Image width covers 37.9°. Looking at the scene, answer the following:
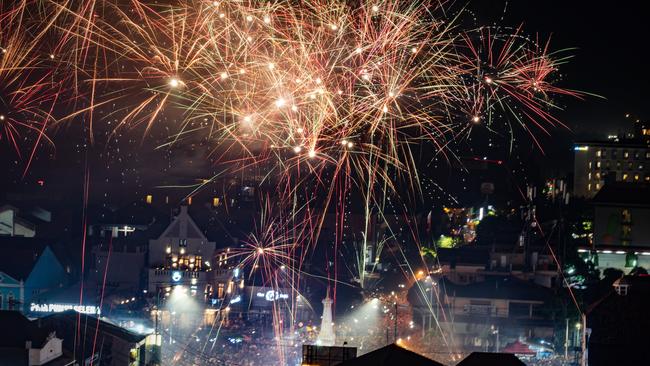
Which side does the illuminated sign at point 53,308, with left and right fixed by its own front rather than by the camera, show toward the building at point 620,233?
left

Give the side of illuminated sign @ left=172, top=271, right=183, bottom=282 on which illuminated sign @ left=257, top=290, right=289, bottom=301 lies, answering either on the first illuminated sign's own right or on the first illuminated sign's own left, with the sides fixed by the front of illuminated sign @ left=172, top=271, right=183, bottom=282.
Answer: on the first illuminated sign's own left

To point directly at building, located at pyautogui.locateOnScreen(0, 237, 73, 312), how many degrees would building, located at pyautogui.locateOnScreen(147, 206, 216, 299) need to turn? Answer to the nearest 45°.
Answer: approximately 90° to its right

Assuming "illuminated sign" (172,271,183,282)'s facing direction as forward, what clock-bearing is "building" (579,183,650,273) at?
The building is roughly at 9 o'clock from the illuminated sign.

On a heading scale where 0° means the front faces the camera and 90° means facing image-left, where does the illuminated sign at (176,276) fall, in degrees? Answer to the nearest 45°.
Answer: approximately 0°

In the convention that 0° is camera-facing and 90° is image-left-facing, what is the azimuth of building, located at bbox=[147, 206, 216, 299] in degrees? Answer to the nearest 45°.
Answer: approximately 0°

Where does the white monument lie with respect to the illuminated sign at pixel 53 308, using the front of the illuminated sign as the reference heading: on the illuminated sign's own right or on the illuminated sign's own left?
on the illuminated sign's own left

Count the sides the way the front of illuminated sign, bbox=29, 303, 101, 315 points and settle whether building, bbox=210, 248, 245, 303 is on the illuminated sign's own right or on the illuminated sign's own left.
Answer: on the illuminated sign's own left

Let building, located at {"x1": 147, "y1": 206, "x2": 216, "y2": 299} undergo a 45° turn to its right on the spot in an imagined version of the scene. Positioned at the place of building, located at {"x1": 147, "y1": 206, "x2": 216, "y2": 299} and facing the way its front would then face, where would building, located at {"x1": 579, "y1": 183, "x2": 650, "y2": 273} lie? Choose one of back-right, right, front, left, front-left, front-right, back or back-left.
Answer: back-left

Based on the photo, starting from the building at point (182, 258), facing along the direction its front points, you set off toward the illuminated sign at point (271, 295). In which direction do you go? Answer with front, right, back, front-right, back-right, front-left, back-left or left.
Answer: left

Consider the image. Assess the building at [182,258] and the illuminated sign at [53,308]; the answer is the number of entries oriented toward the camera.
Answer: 2

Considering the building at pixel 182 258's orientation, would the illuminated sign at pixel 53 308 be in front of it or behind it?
in front
